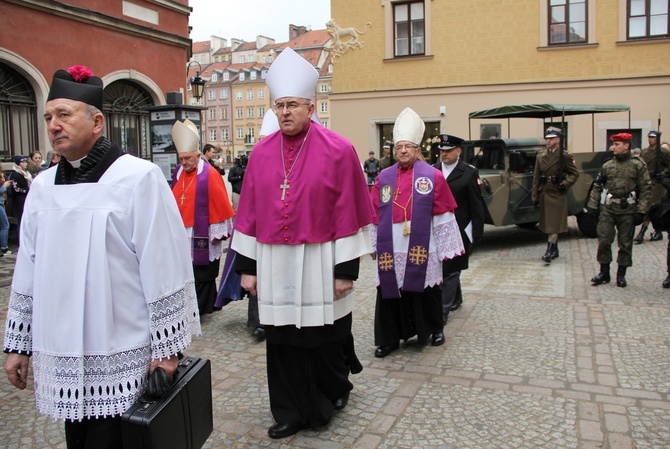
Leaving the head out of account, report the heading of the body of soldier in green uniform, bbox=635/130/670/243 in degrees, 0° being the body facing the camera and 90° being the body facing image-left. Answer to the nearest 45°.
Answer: approximately 45°

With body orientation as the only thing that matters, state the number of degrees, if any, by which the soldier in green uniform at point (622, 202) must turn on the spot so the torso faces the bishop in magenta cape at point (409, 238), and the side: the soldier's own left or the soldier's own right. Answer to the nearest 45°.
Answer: approximately 45° to the soldier's own right

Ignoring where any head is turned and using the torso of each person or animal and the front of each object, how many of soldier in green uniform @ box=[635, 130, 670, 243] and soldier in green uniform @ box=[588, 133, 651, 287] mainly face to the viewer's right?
0

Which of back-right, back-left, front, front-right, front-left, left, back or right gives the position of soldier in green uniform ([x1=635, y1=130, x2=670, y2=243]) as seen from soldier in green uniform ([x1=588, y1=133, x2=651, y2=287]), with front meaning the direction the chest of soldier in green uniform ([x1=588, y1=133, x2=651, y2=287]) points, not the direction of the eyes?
back

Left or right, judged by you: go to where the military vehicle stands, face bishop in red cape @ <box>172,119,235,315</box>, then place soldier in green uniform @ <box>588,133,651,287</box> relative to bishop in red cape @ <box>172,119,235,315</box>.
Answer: left

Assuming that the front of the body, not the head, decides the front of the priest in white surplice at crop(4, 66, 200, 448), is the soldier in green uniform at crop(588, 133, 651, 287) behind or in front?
behind

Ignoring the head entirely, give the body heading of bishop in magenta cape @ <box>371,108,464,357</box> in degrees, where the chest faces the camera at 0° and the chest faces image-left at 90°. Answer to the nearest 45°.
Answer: approximately 45°

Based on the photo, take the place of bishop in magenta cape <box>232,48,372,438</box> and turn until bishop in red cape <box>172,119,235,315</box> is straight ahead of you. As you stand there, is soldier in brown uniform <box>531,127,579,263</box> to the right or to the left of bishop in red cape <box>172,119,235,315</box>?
right

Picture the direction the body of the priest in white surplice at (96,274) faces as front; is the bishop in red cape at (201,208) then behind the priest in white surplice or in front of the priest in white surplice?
behind

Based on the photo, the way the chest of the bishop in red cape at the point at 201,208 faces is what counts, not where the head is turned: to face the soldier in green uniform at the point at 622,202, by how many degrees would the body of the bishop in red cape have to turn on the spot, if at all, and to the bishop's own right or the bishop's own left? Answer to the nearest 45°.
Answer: approximately 135° to the bishop's own left

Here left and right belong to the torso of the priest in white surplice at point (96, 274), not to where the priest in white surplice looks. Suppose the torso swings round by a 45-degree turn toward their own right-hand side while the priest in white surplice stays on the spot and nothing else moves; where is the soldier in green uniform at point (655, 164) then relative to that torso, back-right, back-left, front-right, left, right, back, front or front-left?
back-right

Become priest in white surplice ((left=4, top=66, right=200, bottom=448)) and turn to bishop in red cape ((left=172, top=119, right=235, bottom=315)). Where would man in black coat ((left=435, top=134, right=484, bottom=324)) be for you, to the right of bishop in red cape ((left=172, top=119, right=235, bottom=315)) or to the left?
right
